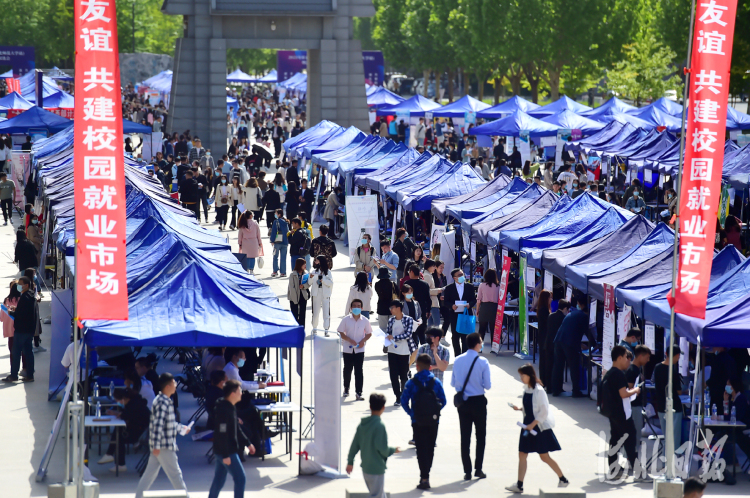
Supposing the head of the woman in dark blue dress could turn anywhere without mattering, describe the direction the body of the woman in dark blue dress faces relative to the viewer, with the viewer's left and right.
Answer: facing to the left of the viewer

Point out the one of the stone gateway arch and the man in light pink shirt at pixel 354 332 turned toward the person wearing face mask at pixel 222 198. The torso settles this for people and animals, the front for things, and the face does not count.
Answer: the stone gateway arch

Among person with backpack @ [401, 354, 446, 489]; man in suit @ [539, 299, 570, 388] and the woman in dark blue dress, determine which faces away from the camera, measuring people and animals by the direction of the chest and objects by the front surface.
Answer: the person with backpack

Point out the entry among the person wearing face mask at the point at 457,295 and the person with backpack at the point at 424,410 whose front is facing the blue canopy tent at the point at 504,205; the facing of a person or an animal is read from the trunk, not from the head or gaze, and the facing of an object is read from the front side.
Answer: the person with backpack

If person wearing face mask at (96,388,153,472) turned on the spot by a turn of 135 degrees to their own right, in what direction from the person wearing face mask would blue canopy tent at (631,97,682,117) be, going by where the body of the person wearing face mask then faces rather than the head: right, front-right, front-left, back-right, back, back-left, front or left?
front

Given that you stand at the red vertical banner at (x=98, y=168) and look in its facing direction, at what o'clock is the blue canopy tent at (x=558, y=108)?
The blue canopy tent is roughly at 7 o'clock from the red vertical banner.

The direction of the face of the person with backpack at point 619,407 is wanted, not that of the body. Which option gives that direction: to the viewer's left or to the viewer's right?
to the viewer's right
